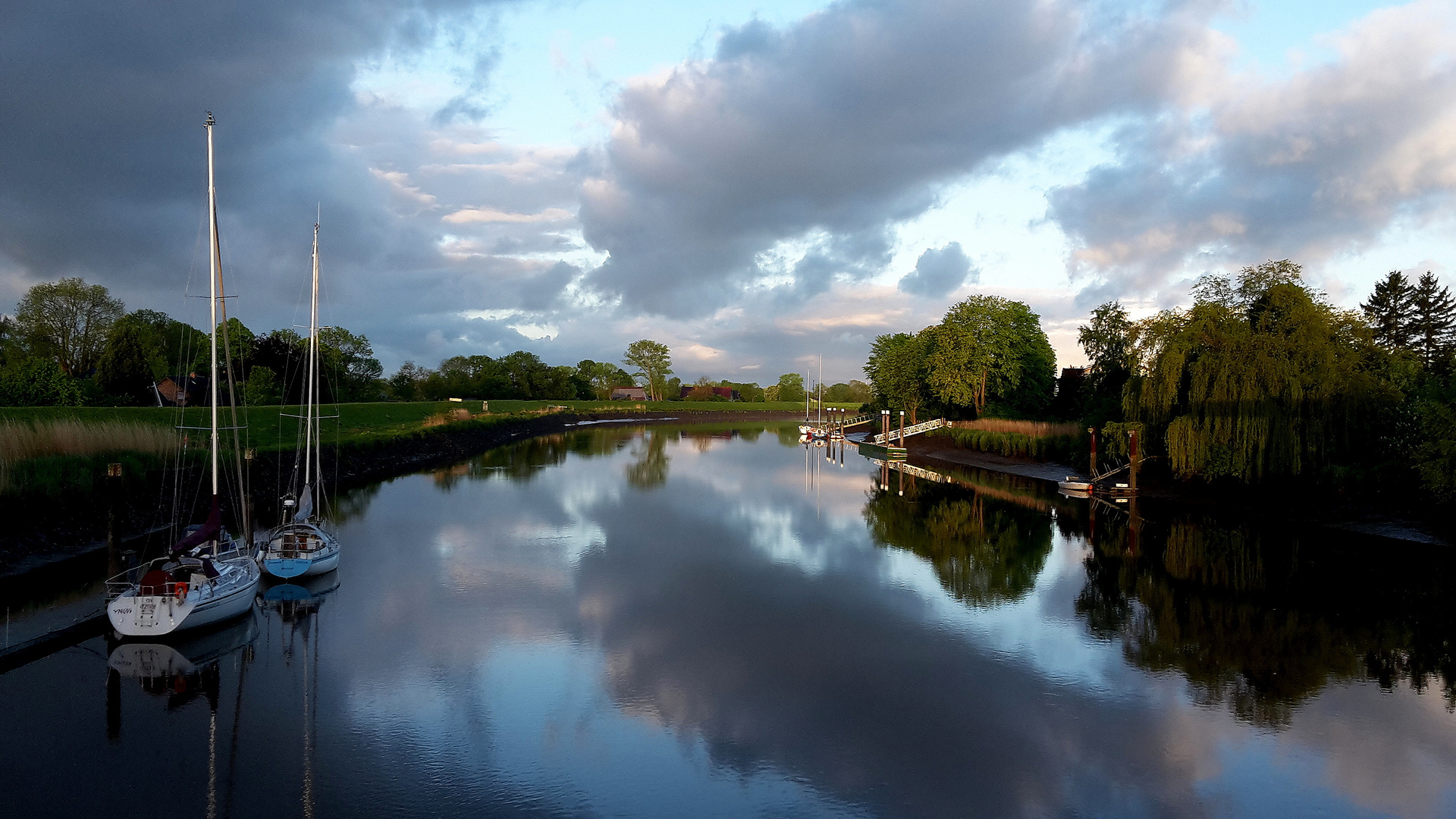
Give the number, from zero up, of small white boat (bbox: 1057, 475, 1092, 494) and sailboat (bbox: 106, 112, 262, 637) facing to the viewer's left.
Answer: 1

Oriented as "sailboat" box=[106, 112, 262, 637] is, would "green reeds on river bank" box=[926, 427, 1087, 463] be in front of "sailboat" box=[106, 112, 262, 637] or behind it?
in front

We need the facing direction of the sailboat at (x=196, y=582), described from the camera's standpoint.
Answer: facing away from the viewer and to the right of the viewer

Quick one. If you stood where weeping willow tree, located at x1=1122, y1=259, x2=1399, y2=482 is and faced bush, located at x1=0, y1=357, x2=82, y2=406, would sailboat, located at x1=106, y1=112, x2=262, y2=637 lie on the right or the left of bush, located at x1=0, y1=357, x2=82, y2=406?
left

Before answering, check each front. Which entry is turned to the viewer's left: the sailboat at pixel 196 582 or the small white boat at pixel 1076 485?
the small white boat

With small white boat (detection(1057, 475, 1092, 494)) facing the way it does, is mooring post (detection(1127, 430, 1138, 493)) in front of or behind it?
behind

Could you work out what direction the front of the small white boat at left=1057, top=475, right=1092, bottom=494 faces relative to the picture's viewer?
facing to the left of the viewer

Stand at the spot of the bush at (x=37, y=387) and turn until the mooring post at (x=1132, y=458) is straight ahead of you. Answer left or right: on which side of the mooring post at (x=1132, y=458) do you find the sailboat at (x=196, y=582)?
right

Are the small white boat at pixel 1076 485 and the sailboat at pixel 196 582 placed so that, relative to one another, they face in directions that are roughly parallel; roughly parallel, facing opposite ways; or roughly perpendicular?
roughly perpendicular

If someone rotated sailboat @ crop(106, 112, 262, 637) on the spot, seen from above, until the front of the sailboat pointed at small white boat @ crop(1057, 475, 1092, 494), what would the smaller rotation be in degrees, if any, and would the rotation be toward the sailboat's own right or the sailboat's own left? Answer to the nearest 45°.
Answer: approximately 45° to the sailboat's own right

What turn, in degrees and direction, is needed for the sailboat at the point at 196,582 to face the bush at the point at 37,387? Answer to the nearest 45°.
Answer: approximately 45° to its left

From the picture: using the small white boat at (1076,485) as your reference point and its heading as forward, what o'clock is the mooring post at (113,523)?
The mooring post is roughly at 10 o'clock from the small white boat.

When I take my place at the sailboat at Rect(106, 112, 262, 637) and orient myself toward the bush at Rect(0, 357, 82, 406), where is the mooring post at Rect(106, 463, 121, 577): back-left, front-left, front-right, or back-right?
front-left

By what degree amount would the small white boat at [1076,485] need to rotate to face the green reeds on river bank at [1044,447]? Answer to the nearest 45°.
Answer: approximately 90° to its right

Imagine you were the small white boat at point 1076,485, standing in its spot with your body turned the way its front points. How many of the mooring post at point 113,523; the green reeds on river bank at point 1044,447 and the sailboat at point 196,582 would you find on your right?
1
